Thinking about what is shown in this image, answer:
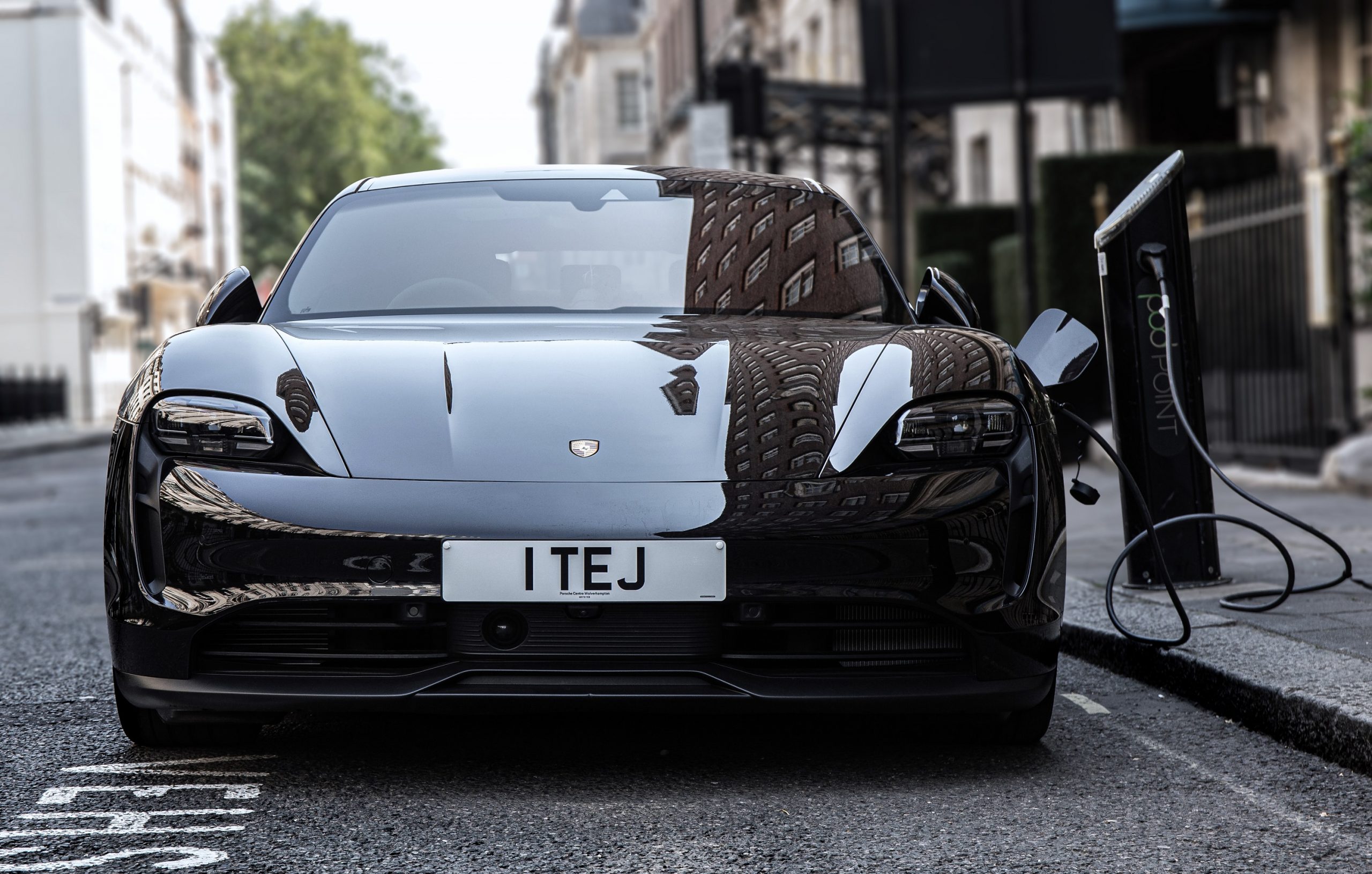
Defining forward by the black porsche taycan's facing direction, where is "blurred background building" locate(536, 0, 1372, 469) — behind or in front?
behind

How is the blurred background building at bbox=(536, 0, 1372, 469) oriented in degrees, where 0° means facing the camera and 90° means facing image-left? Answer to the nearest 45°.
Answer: approximately 45°

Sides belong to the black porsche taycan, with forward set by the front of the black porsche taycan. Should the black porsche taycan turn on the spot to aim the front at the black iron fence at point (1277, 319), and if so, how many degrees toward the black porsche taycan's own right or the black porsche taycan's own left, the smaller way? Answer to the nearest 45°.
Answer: approximately 135° to the black porsche taycan's own left

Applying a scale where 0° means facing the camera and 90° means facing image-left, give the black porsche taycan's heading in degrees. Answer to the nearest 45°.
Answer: approximately 0°

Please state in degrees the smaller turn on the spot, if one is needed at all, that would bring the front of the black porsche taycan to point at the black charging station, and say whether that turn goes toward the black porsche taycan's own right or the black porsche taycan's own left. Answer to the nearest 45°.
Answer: approximately 135° to the black porsche taycan's own left

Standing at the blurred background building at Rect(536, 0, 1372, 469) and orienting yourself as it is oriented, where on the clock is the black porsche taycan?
The black porsche taycan is roughly at 11 o'clock from the blurred background building.

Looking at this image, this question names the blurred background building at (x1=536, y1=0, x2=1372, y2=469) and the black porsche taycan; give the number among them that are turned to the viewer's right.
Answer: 0

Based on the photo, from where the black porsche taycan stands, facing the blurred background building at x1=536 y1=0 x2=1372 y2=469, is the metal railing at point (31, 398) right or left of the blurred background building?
left

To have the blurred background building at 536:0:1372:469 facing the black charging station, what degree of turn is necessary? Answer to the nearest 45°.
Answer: approximately 45° to its left

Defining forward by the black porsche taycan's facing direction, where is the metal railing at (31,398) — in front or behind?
behind
